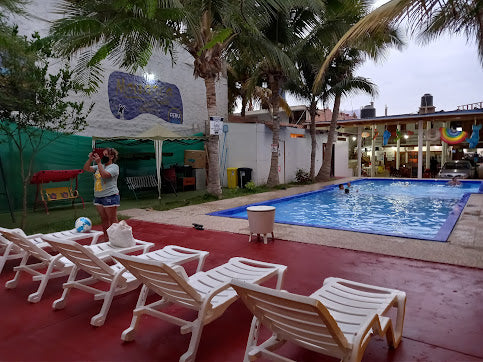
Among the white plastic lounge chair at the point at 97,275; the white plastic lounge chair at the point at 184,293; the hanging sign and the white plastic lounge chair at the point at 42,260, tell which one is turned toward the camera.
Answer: the hanging sign

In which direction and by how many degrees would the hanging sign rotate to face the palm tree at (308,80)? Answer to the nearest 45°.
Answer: approximately 135° to its left

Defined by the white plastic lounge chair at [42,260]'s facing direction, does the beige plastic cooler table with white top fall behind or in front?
in front

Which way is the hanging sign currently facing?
toward the camera

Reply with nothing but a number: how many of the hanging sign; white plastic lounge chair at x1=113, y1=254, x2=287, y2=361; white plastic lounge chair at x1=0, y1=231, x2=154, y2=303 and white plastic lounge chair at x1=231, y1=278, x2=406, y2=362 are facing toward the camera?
1

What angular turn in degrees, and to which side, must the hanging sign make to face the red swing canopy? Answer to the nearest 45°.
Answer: approximately 90° to its right

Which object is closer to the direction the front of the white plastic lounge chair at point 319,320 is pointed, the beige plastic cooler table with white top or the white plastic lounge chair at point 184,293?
the beige plastic cooler table with white top

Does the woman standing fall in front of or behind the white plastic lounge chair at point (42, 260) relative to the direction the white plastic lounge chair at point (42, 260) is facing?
in front

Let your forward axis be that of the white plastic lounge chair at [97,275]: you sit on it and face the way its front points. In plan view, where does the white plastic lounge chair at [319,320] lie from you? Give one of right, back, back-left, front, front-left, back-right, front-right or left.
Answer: right
